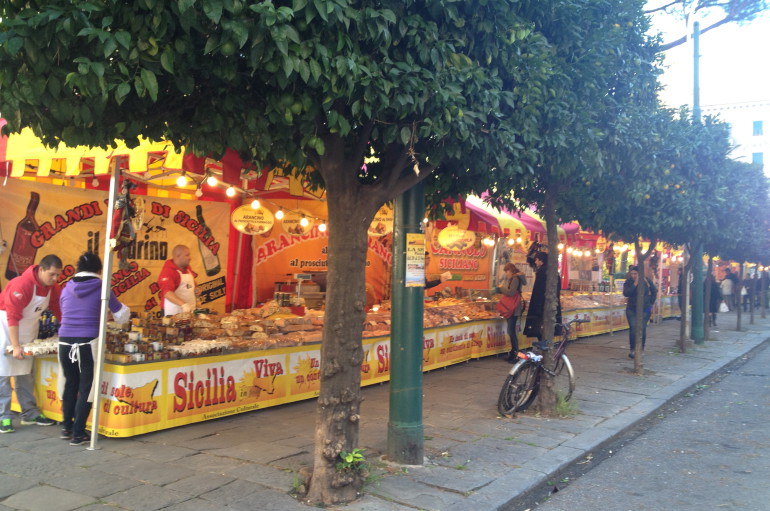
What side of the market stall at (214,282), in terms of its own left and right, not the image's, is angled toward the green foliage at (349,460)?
front

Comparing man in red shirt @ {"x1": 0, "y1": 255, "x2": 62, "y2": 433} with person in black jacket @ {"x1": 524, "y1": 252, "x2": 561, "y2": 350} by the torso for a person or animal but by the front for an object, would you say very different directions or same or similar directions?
very different directions

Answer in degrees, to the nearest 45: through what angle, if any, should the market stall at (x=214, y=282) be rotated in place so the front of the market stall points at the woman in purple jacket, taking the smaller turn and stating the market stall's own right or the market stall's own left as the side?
approximately 45° to the market stall's own right

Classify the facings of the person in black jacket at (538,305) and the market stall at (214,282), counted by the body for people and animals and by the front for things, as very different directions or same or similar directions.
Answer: very different directions

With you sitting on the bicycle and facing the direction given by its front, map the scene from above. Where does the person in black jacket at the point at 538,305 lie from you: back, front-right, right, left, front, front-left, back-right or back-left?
front-left

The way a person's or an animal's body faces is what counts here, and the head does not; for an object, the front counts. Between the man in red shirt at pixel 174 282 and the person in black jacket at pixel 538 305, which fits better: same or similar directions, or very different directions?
very different directions

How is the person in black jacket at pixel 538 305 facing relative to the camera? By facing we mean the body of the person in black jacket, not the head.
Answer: to the viewer's left

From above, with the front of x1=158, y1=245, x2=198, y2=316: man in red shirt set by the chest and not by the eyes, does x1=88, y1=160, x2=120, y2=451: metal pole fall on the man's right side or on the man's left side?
on the man's right side

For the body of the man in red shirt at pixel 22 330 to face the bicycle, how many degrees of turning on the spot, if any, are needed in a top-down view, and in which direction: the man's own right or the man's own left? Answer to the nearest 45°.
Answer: approximately 45° to the man's own left

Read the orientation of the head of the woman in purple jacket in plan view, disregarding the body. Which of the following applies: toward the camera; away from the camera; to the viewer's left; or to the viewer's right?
away from the camera

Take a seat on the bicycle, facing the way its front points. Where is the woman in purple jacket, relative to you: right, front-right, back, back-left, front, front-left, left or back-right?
back

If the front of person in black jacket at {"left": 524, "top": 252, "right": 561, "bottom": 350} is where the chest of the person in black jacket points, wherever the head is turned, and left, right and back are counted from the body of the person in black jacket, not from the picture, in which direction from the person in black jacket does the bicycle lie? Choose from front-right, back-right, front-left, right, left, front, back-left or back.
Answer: left

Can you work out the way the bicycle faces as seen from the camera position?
facing away from the viewer and to the right of the viewer

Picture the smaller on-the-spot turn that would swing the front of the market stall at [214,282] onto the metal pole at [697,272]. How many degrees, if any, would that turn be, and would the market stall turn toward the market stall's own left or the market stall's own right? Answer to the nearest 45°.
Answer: approximately 90° to the market stall's own left

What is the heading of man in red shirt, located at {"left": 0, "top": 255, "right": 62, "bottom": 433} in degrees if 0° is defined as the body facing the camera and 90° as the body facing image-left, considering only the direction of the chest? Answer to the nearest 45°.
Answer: approximately 315°
